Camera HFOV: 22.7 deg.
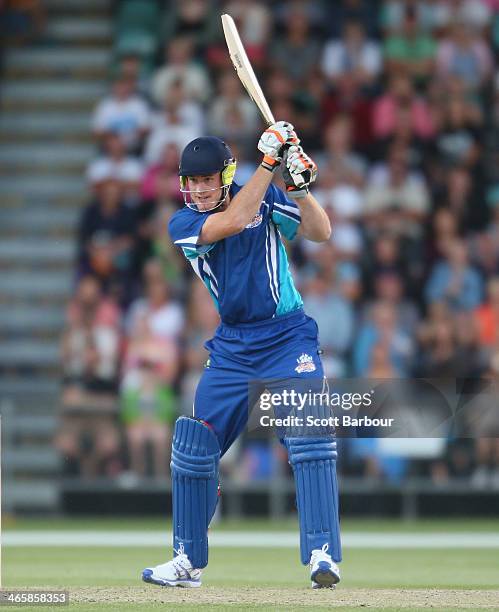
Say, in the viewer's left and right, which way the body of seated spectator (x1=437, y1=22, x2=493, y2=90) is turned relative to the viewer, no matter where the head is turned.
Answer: facing the viewer

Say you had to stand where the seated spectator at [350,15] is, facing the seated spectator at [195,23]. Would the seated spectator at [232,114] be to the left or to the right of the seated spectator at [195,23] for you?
left

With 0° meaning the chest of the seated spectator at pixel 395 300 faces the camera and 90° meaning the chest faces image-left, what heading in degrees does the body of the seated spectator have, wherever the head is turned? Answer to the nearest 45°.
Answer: approximately 0°

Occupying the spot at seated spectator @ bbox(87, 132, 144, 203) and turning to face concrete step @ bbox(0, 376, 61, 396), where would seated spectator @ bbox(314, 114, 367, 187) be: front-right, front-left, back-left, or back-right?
back-left

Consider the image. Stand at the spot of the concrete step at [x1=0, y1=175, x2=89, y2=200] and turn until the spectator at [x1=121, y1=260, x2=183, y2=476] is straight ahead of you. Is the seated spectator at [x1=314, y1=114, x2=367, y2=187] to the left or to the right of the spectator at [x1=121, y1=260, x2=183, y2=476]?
left

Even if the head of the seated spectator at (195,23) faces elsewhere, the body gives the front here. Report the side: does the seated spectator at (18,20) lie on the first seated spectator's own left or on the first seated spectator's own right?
on the first seated spectator's own right

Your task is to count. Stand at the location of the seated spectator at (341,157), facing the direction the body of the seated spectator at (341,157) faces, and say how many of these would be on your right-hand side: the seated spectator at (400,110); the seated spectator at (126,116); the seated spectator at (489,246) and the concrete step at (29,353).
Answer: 2

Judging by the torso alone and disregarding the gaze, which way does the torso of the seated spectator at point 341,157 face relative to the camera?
toward the camera

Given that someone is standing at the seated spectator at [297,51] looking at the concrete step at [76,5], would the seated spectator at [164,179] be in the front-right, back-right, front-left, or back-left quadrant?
front-left

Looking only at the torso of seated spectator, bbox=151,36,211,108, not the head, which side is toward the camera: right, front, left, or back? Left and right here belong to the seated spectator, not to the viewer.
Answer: front

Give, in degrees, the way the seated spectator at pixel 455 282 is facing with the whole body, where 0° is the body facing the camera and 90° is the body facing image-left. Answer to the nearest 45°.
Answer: approximately 0°

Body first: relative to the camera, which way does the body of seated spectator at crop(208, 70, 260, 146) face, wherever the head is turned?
toward the camera
